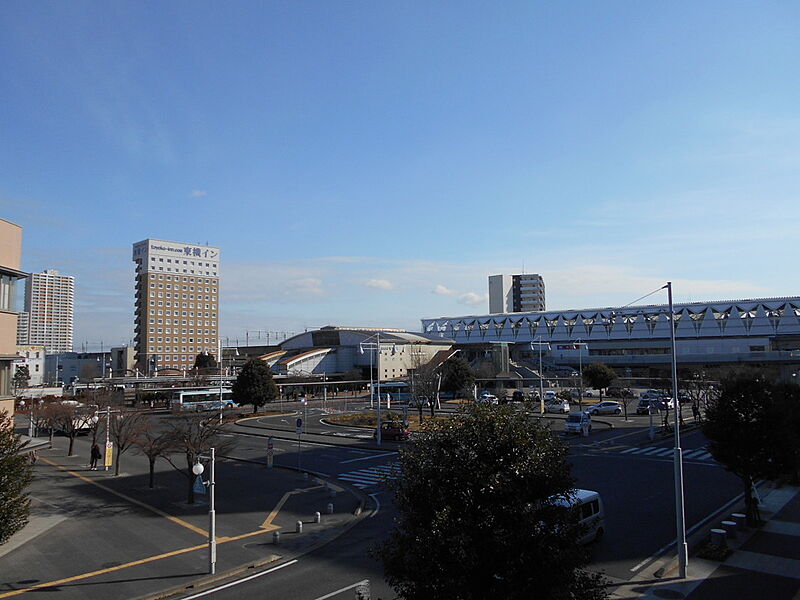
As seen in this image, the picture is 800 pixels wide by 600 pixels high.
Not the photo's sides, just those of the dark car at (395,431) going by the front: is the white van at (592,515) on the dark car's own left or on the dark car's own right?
on the dark car's own left

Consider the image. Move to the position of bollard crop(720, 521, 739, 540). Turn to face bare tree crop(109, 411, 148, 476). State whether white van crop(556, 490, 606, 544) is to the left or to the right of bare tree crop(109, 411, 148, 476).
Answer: left

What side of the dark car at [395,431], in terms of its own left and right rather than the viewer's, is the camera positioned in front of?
left

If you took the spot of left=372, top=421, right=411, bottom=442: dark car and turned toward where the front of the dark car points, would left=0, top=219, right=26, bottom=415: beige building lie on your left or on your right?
on your left

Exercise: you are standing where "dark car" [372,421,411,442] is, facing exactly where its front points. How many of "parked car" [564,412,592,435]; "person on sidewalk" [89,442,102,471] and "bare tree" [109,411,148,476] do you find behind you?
1

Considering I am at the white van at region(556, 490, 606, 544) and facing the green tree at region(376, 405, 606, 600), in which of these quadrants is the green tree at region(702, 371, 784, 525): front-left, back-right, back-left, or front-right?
back-left

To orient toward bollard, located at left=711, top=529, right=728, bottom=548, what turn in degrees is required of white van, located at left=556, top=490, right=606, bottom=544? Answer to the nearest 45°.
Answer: approximately 135° to its left

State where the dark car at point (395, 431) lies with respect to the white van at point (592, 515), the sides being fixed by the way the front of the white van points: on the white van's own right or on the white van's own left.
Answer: on the white van's own right

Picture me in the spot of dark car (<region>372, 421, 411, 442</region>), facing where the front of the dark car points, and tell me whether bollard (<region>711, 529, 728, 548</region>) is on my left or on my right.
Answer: on my left

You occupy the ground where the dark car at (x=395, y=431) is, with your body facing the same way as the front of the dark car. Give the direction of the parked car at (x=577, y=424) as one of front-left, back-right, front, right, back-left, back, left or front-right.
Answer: back
